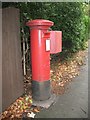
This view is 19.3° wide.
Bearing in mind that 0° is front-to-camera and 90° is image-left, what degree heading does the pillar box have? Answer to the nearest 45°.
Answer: approximately 315°

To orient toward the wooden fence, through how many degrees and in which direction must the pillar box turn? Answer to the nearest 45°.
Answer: approximately 90° to its right

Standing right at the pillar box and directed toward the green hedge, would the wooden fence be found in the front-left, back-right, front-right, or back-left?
back-left
